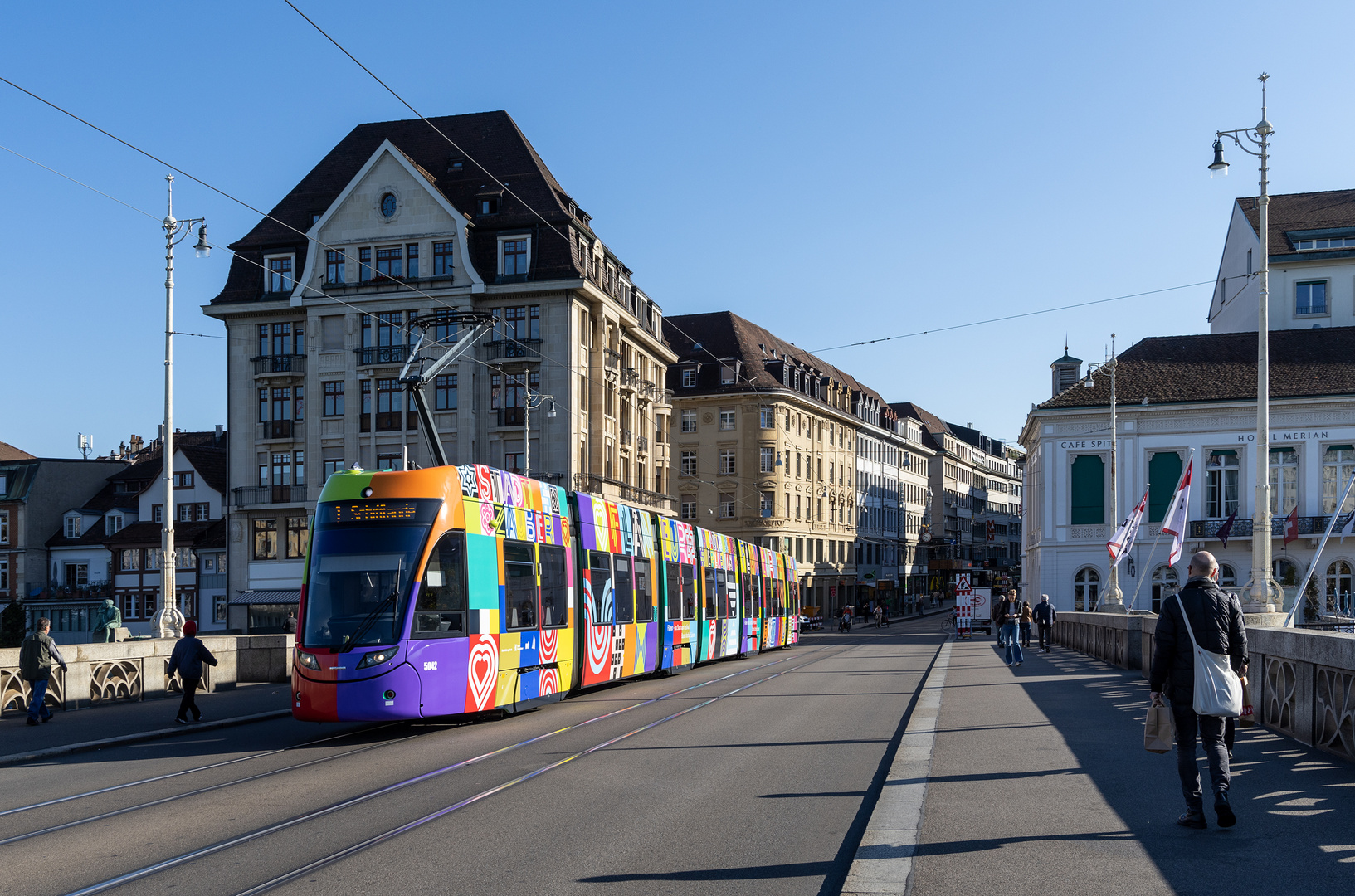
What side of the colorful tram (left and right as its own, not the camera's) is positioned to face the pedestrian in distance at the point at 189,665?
front

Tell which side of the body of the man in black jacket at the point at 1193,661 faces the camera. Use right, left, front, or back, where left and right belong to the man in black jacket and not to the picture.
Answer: back

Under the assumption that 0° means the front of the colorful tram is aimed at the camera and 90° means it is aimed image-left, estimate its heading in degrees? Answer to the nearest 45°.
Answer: approximately 45°

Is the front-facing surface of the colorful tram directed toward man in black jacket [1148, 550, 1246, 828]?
no

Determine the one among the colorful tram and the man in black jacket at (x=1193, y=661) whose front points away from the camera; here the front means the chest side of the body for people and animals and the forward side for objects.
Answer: the man in black jacket

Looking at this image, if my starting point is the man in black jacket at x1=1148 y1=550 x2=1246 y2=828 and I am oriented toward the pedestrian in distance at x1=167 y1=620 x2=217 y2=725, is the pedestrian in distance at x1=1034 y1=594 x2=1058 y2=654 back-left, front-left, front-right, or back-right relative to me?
front-right

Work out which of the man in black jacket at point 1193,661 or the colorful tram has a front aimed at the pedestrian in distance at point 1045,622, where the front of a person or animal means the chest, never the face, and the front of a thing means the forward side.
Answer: the man in black jacket

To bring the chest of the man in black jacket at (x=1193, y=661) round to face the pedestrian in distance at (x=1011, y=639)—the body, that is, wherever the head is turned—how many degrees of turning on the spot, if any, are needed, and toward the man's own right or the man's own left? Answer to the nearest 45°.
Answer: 0° — they already face them

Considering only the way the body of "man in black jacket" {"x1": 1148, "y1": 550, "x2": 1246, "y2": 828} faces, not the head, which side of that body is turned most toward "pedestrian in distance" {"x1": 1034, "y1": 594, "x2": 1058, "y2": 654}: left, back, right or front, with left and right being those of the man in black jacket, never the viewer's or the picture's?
front

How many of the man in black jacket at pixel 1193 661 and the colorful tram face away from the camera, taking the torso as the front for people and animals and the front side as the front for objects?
1
